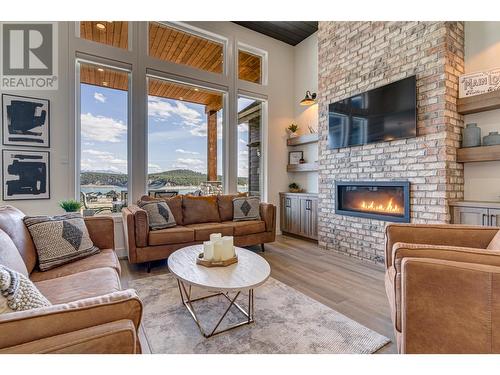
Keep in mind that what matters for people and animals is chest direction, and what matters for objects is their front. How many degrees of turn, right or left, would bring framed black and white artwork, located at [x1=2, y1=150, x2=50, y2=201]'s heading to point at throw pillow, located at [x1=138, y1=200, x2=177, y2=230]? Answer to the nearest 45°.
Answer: approximately 45° to its left

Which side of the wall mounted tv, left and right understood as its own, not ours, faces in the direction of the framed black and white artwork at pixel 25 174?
front

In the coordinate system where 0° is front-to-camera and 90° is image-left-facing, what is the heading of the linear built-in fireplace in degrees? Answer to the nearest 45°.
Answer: approximately 45°

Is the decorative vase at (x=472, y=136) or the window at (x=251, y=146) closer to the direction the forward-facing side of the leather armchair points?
the window

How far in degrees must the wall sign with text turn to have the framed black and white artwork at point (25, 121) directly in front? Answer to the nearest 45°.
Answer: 0° — it already faces it

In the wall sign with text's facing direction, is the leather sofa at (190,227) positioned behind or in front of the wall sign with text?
in front

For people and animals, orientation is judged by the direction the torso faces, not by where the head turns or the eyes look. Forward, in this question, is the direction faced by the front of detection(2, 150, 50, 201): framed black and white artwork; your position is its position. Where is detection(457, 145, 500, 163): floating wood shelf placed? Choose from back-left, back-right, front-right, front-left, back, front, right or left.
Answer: front-left

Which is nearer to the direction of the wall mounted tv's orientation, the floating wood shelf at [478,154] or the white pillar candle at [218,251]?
the white pillar candle

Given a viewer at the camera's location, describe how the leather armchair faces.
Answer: facing to the left of the viewer
